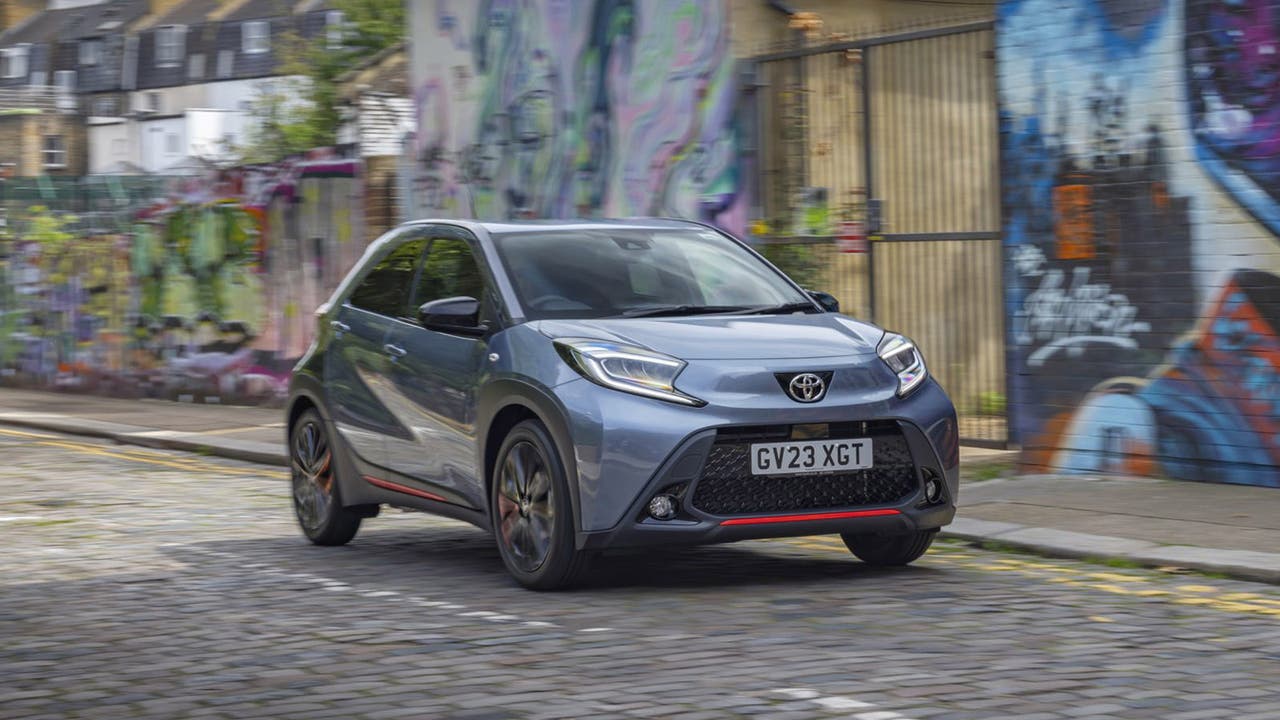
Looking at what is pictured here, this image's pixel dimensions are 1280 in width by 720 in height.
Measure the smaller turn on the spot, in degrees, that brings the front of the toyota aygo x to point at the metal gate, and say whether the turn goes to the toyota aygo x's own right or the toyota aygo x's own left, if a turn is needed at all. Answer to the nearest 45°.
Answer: approximately 135° to the toyota aygo x's own left

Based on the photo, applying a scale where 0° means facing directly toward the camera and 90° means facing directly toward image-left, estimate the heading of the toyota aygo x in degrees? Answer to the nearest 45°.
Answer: approximately 315°

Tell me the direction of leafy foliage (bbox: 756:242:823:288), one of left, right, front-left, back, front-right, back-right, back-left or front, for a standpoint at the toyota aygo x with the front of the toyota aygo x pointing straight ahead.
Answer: back-left

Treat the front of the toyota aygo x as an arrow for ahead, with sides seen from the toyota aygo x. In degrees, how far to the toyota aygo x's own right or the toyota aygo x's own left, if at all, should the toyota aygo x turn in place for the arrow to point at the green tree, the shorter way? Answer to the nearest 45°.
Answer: approximately 135° to the toyota aygo x's own left
